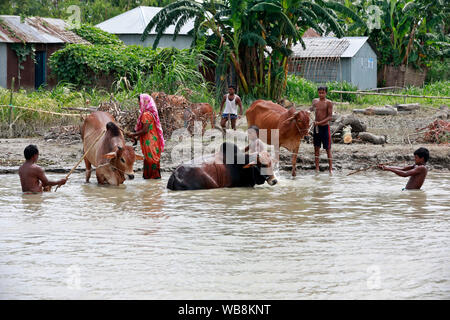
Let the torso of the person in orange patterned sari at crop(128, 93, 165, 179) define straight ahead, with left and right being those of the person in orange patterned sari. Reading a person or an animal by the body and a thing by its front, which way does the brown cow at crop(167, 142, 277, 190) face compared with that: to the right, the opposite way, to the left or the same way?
the opposite way

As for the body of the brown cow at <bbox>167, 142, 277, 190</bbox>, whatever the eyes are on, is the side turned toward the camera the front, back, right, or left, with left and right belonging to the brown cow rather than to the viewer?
right

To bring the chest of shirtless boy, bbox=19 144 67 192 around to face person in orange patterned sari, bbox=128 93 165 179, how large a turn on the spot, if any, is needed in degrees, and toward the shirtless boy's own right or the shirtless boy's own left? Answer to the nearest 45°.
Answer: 0° — they already face them

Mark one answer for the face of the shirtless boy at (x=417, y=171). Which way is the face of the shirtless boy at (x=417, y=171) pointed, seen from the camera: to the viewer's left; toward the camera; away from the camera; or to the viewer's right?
to the viewer's left

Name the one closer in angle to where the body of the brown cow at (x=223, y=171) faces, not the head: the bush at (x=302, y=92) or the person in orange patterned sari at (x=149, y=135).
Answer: the bush
